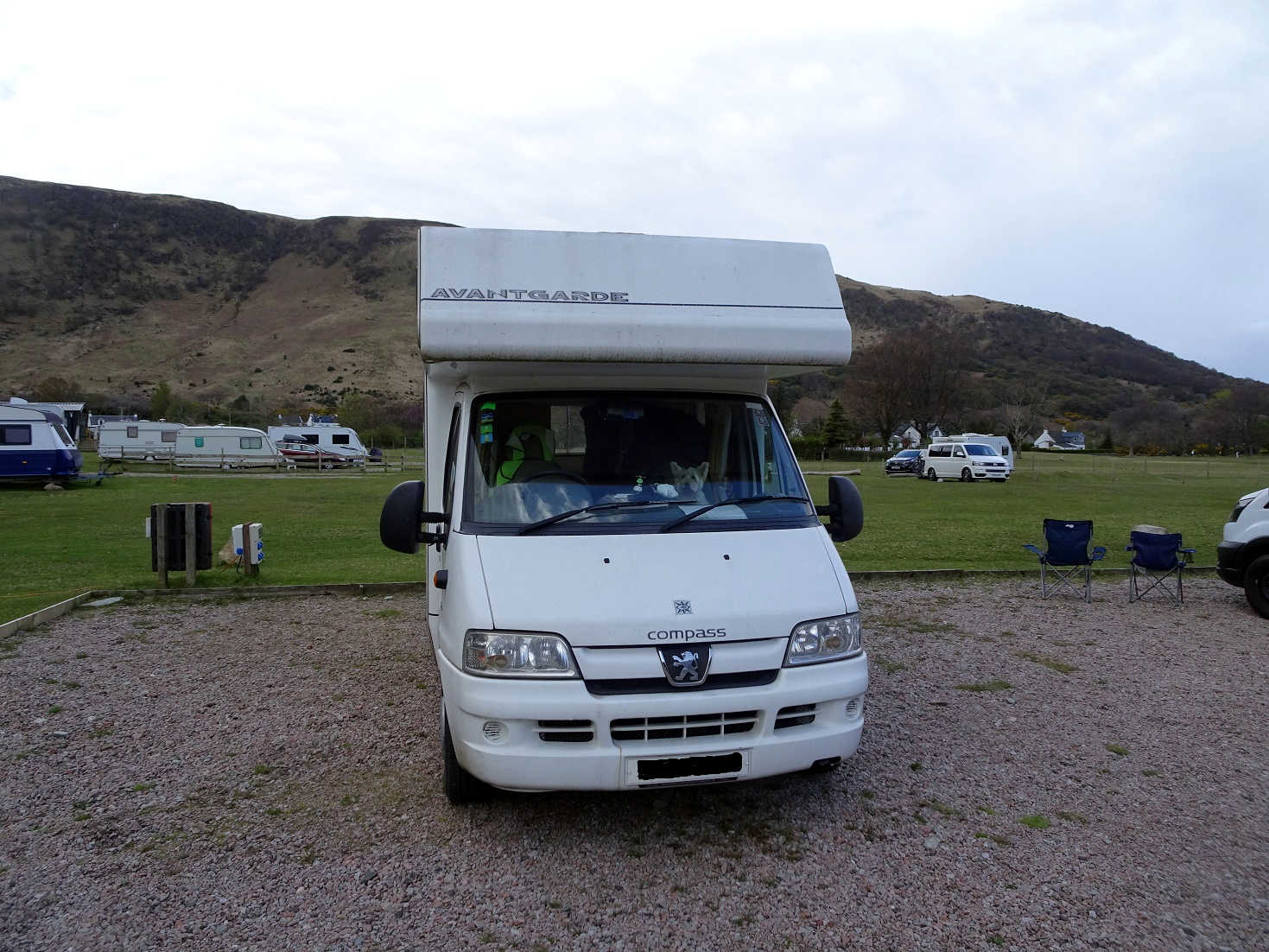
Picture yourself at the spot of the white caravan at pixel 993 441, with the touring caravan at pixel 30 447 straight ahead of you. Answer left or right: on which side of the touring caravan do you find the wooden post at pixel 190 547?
left

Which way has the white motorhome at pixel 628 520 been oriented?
toward the camera

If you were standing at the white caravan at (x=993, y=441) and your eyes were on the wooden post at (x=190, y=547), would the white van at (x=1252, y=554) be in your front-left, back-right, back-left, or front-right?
front-left

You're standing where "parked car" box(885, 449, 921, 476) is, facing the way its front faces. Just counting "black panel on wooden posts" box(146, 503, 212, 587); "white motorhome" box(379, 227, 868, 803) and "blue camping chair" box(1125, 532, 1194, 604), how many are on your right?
0

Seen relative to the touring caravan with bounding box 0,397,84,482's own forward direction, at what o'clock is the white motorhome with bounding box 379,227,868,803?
The white motorhome is roughly at 3 o'clock from the touring caravan.

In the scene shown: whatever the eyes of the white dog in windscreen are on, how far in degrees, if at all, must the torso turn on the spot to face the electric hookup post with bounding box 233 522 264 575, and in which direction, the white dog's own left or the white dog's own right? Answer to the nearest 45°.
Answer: approximately 135° to the white dog's own right

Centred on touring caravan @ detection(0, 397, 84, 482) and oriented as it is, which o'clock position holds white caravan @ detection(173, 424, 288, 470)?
The white caravan is roughly at 10 o'clock from the touring caravan.

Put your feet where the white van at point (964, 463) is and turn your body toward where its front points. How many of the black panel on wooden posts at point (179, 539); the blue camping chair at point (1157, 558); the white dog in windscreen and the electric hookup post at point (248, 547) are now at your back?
0

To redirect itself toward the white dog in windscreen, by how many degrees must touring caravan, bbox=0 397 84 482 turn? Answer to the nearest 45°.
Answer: approximately 90° to its right

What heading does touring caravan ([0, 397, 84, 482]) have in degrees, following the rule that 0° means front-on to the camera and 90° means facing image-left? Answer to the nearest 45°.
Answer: approximately 270°

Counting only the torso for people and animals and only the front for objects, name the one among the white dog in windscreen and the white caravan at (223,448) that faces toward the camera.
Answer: the white dog in windscreen

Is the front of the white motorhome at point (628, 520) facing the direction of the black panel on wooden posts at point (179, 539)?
no

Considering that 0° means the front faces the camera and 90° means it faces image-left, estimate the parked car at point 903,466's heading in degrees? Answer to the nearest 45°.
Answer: approximately 45°

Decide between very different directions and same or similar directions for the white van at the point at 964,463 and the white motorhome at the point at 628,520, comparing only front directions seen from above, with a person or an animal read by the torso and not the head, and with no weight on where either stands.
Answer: same or similar directions

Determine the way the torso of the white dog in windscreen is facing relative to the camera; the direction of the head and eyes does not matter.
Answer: toward the camera
